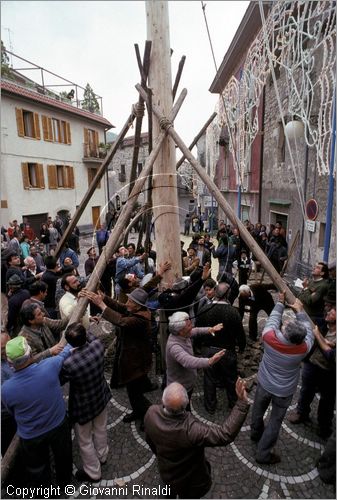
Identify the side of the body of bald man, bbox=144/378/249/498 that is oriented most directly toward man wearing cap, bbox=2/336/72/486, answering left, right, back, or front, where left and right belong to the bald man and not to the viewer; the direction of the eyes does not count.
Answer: left

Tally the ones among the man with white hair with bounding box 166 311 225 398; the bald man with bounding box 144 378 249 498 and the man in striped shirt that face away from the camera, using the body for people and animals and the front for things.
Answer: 2

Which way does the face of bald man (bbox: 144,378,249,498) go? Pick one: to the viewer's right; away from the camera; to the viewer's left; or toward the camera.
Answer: away from the camera

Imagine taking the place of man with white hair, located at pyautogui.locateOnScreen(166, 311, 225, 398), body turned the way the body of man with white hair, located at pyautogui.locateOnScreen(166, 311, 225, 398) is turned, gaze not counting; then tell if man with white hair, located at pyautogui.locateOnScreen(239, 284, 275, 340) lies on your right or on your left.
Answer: on your left

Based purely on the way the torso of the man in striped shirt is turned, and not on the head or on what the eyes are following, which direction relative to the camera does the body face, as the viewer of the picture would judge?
away from the camera

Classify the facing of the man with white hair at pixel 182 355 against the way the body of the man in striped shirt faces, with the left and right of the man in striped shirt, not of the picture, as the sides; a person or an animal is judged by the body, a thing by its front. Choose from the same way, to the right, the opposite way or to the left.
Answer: to the right

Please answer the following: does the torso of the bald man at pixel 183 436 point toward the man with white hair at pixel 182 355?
yes

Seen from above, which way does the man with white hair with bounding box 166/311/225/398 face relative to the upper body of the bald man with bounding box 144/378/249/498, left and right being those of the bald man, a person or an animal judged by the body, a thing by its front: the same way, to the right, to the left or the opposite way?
to the right

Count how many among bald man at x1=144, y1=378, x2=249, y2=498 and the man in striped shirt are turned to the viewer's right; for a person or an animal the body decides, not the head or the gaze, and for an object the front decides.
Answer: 0

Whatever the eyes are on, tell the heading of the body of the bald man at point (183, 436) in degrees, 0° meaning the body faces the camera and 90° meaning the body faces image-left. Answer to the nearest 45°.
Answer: approximately 180°

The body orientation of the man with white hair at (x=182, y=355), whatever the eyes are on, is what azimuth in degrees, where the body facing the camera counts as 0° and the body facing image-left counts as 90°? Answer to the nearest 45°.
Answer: approximately 270°

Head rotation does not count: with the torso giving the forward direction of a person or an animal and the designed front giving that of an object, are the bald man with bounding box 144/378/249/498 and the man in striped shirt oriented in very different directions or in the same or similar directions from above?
same or similar directions

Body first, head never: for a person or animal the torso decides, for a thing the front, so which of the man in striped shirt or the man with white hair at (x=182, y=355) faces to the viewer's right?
the man with white hair

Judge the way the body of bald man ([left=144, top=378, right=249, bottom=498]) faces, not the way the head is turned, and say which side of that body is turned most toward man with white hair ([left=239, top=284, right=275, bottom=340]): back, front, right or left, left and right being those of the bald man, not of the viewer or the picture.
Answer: front

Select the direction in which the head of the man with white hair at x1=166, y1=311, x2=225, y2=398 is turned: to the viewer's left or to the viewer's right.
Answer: to the viewer's right
